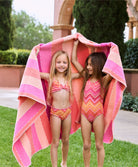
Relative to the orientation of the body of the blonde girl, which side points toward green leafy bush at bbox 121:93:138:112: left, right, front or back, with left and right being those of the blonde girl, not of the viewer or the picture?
back

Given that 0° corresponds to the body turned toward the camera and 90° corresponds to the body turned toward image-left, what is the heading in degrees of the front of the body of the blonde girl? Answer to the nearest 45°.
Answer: approximately 0°

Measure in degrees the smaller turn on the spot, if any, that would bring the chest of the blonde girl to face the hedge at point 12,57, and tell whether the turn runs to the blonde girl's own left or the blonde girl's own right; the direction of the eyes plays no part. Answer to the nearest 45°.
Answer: approximately 180°

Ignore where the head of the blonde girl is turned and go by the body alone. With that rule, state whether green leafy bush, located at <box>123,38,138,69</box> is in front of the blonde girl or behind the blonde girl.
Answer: behind
